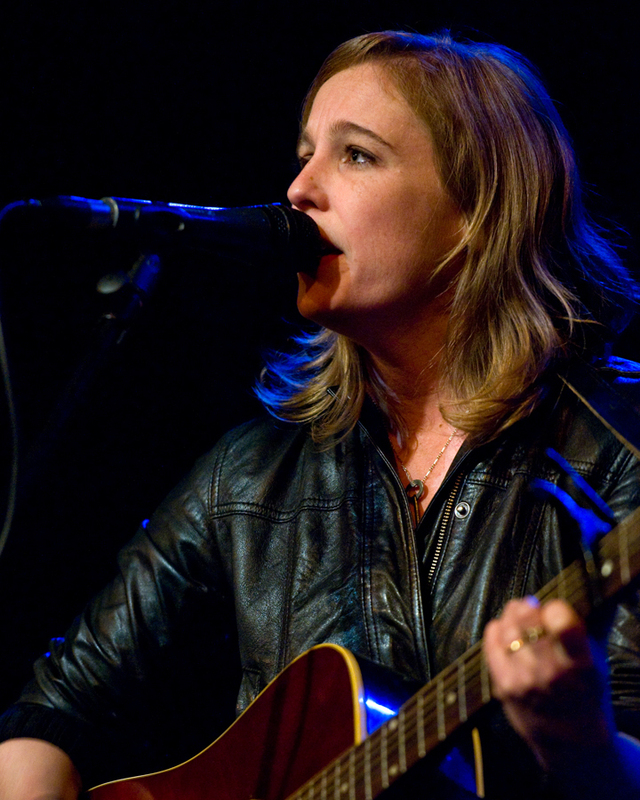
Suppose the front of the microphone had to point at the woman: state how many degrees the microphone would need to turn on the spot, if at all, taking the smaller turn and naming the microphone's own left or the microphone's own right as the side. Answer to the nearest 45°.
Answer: approximately 45° to the microphone's own left

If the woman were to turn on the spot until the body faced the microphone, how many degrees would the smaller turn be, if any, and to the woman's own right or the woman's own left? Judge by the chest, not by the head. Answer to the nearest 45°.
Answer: approximately 45° to the woman's own right

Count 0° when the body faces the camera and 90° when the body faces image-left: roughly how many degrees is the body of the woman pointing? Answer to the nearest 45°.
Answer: approximately 0°

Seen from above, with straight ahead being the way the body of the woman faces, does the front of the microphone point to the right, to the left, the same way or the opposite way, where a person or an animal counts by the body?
to the left

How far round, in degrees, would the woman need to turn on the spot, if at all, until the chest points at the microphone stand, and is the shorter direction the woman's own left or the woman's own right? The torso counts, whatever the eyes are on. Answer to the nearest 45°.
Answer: approximately 45° to the woman's own right

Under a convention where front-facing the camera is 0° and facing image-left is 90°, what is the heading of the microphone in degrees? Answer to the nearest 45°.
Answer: approximately 270°

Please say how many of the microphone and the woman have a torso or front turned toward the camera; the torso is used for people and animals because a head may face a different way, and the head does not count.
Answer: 1
